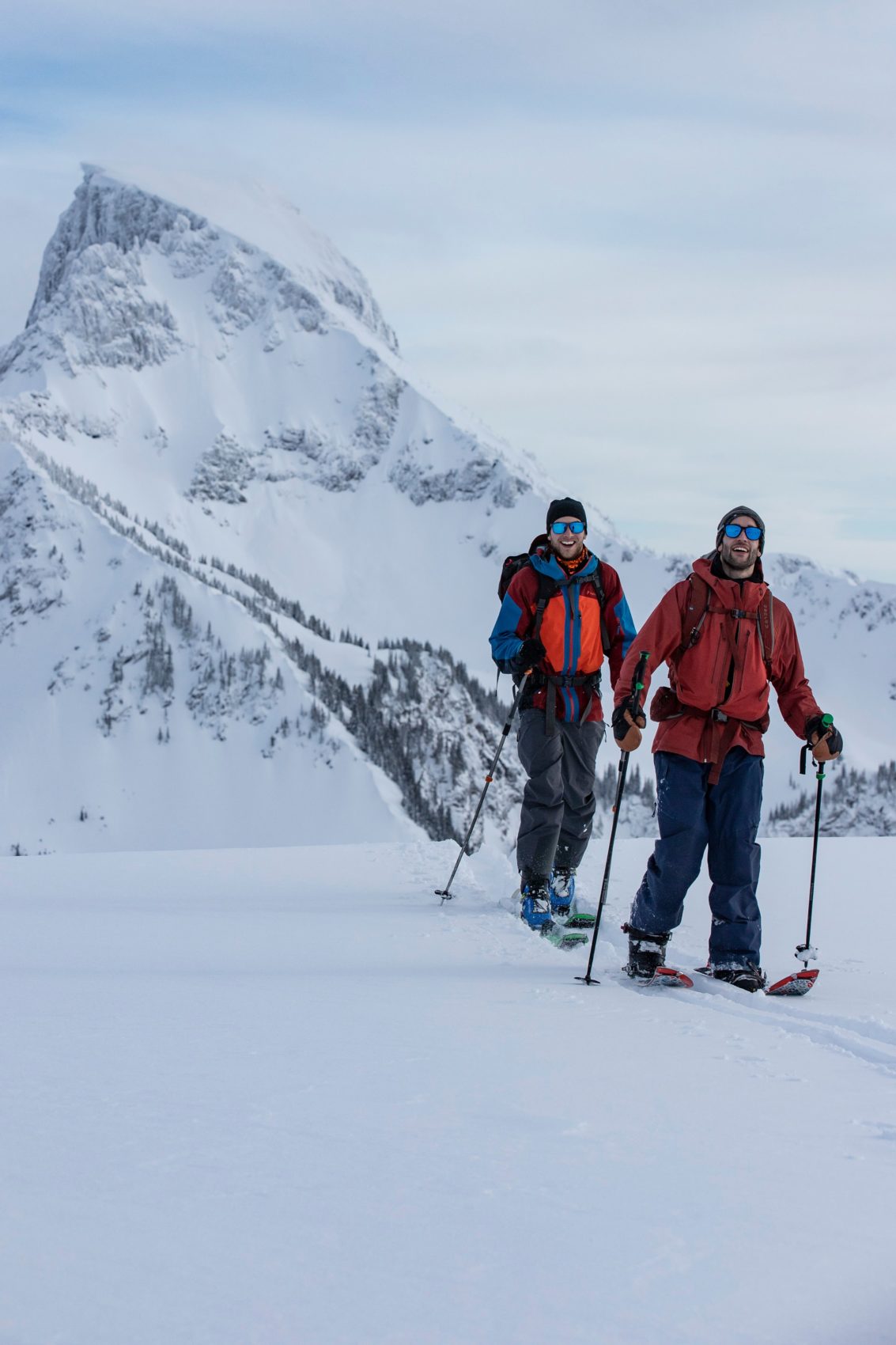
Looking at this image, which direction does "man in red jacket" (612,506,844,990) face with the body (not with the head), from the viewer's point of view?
toward the camera

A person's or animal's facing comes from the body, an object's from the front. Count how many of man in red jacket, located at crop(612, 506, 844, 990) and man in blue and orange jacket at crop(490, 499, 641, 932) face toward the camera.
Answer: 2

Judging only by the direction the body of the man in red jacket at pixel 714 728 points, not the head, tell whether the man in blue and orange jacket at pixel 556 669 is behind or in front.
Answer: behind
